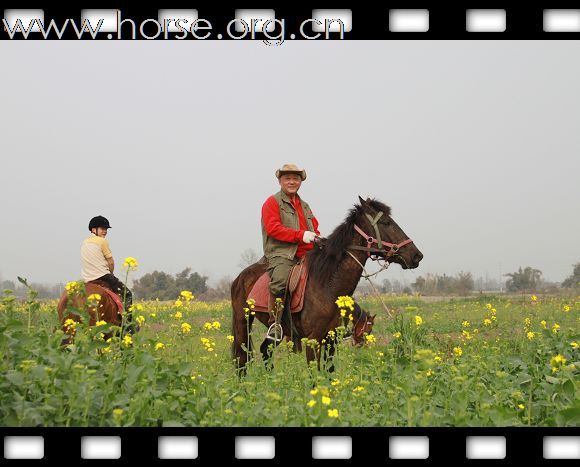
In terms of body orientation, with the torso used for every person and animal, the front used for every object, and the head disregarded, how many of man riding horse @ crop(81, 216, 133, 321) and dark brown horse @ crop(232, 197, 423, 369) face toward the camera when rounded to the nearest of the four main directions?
0

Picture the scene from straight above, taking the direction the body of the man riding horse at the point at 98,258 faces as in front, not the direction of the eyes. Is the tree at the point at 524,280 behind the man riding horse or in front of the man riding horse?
in front

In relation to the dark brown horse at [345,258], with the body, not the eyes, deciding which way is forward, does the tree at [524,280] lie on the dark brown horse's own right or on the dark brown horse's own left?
on the dark brown horse's own left

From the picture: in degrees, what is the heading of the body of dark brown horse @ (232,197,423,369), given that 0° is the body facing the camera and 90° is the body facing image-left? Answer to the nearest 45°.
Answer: approximately 270°

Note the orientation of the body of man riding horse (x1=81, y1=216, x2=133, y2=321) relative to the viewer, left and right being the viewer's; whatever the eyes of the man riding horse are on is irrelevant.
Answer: facing away from the viewer and to the right of the viewer

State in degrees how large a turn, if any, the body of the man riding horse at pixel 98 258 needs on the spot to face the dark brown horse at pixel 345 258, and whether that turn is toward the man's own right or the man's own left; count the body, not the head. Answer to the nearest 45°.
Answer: approximately 90° to the man's own right

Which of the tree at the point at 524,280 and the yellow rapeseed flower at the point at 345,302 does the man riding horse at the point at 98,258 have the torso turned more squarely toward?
the tree

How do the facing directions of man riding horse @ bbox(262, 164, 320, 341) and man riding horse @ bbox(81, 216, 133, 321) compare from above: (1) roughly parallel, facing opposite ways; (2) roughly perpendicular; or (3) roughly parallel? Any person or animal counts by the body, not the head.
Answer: roughly perpendicular

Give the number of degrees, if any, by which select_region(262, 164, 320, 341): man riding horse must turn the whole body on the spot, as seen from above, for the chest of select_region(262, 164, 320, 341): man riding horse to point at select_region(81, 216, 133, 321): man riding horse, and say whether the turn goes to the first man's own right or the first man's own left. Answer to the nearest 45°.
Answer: approximately 135° to the first man's own right
